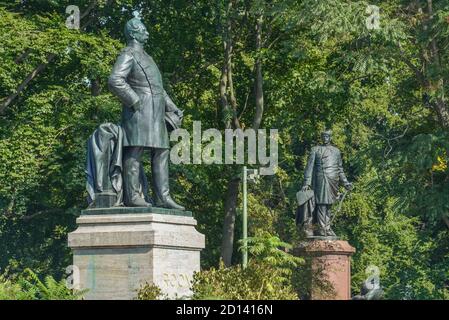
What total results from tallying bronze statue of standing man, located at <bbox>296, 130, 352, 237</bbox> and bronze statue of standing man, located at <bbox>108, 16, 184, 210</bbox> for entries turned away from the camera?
0

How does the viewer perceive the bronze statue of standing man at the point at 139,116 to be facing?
facing the viewer and to the right of the viewer

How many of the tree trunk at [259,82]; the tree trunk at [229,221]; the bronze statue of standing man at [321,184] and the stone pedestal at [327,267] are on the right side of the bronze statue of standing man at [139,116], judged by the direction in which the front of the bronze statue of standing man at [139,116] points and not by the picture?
0

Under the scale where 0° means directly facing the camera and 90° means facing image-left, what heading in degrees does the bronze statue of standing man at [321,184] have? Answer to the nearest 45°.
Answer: approximately 0°

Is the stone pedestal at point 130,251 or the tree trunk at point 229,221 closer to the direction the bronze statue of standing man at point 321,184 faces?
the stone pedestal

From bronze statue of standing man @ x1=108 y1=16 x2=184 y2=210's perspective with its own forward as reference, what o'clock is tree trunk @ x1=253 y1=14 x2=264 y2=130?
The tree trunk is roughly at 8 o'clock from the bronze statue of standing man.
